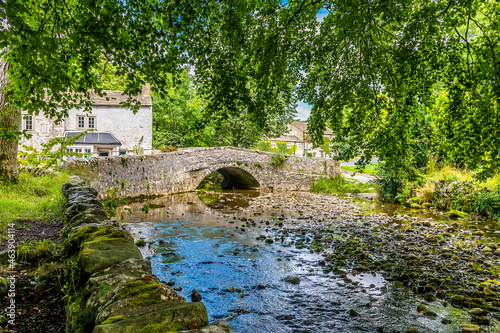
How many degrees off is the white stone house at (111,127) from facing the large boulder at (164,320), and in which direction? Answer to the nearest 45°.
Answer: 0° — it already faces it

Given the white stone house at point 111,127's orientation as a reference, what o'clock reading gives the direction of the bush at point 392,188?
The bush is roughly at 11 o'clock from the white stone house.

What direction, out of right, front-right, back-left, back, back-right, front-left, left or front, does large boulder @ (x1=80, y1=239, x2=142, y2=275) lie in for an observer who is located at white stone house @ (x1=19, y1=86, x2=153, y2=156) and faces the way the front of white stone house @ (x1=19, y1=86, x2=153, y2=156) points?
front

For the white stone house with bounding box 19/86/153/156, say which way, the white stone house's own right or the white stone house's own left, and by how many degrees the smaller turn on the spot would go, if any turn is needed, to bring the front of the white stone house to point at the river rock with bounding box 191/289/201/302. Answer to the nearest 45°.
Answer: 0° — it already faces it

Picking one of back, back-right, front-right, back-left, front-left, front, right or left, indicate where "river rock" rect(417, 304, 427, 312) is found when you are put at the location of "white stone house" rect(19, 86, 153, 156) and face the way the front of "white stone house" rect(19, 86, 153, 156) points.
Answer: front

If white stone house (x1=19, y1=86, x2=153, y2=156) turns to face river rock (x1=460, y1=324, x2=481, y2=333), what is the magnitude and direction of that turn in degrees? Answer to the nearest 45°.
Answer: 0° — it already faces it

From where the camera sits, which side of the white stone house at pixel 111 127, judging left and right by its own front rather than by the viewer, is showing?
front

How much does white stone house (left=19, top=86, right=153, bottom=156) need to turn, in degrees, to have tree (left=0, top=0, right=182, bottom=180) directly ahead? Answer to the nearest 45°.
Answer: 0° — it already faces it

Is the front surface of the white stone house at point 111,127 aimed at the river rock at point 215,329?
yes

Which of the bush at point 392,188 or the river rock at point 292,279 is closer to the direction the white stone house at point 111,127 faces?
the river rock

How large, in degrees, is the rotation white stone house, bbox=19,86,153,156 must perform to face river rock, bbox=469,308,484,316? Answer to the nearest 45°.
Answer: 0° — it already faces it

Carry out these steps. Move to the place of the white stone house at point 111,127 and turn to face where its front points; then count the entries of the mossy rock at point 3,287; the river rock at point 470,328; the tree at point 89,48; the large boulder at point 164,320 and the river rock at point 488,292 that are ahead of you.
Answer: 5

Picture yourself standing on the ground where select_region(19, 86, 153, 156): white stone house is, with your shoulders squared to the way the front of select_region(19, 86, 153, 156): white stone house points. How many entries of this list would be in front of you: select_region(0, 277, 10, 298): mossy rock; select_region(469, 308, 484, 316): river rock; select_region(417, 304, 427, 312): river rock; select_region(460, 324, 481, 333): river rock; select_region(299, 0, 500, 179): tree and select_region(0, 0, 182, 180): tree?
6

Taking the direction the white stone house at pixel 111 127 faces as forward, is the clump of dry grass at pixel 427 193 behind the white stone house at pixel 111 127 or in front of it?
in front
